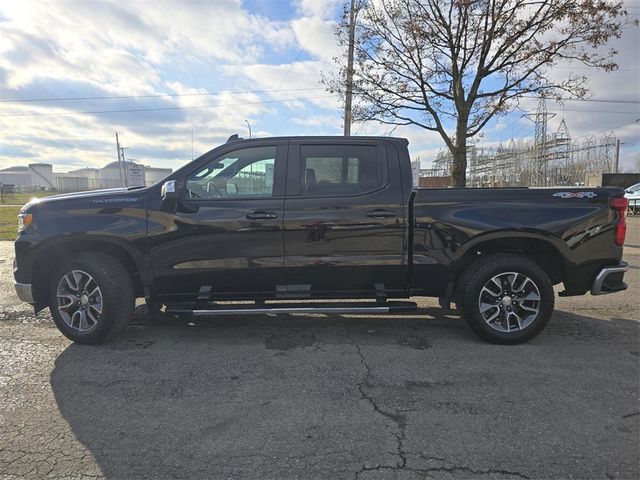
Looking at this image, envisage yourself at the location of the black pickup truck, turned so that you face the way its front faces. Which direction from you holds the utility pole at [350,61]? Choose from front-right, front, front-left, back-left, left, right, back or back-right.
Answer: right

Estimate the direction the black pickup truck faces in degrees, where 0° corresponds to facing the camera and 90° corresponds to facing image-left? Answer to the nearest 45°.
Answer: approximately 90°
